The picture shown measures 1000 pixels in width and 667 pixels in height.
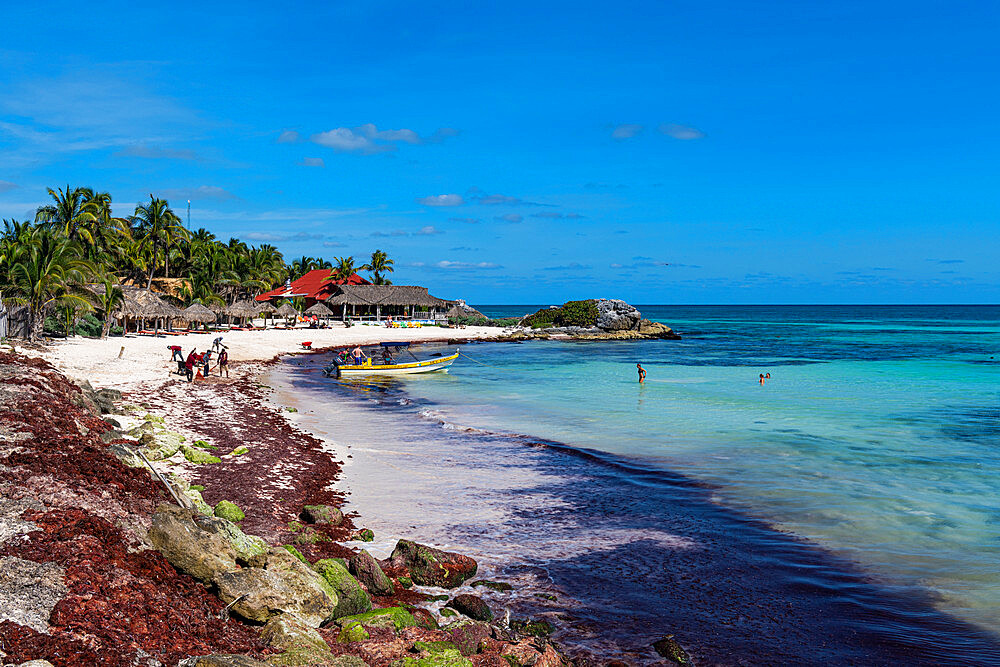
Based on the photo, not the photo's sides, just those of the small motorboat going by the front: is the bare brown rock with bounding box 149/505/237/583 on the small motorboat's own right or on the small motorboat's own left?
on the small motorboat's own right

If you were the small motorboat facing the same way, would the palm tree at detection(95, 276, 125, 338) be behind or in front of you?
behind

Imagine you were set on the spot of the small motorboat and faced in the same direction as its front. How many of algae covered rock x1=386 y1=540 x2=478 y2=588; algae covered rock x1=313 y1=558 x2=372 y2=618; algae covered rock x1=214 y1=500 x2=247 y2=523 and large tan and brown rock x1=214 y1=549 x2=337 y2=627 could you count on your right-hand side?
4

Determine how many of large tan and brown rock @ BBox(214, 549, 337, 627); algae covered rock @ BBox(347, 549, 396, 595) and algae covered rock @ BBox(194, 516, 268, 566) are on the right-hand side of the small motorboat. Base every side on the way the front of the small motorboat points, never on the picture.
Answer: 3

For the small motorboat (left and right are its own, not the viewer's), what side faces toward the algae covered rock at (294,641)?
right

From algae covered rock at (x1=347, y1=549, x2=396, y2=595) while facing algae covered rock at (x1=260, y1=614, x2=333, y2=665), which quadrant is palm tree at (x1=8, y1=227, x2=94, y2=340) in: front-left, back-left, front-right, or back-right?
back-right

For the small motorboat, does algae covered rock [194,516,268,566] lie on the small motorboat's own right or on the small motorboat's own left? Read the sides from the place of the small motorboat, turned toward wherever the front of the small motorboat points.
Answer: on the small motorboat's own right

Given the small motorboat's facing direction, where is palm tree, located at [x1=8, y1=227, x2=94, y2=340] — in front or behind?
behind

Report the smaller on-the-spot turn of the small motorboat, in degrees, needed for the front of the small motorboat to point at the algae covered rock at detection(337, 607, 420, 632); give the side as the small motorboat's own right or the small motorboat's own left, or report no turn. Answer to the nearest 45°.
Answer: approximately 90° to the small motorboat's own right

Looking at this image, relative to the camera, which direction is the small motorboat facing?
to the viewer's right

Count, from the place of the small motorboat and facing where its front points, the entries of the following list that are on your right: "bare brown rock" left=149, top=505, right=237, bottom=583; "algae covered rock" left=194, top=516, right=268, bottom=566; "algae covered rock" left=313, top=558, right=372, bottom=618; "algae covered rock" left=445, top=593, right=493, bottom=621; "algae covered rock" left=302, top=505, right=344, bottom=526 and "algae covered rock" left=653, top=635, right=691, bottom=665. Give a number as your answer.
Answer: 6

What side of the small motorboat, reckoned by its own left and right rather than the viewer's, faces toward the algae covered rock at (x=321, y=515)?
right

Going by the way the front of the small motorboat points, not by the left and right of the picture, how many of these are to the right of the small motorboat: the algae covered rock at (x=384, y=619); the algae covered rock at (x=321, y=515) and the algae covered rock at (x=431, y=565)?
3
